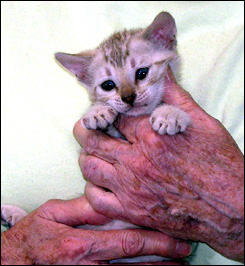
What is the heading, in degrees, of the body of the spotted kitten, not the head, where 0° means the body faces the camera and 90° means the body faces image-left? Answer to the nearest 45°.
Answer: approximately 0°
